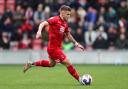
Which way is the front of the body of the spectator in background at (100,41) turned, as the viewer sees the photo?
toward the camera

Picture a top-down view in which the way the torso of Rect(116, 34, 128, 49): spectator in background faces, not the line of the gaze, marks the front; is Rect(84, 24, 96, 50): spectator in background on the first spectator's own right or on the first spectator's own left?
on the first spectator's own right

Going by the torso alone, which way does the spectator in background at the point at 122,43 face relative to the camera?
toward the camera

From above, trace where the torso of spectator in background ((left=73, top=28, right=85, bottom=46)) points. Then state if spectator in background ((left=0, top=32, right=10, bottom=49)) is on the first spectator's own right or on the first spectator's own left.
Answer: on the first spectator's own right

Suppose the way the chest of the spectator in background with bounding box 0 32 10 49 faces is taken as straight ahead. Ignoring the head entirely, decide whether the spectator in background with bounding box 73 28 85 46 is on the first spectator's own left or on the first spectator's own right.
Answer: on the first spectator's own left

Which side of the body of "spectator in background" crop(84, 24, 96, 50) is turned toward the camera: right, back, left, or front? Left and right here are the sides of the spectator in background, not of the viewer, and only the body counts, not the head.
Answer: front

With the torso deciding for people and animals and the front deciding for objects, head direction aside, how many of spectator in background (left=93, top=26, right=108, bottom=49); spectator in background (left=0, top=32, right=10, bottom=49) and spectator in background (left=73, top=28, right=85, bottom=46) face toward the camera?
3
